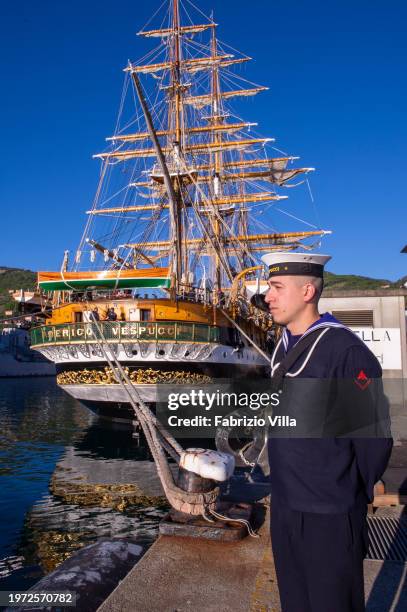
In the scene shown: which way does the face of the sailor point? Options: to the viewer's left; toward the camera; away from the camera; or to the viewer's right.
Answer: to the viewer's left

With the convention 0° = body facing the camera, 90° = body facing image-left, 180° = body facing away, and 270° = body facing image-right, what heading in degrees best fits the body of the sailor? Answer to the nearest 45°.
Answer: approximately 45°
